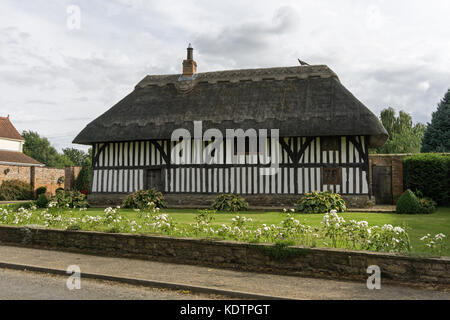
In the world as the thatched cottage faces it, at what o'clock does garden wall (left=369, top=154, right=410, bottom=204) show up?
The garden wall is roughly at 9 o'clock from the thatched cottage.

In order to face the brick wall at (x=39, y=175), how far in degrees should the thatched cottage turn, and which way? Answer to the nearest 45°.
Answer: approximately 135° to its right

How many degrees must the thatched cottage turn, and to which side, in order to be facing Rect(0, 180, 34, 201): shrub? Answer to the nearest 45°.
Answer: approximately 135° to its right

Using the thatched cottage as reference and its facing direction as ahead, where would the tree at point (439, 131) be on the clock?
The tree is roughly at 8 o'clock from the thatched cottage.

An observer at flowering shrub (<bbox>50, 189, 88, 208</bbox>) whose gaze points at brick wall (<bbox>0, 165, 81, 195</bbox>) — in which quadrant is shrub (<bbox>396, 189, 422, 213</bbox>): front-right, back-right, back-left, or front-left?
back-right

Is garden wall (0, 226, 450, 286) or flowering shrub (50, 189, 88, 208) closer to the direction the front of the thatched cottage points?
the garden wall

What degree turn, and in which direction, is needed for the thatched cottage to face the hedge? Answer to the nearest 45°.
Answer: approximately 90° to its left

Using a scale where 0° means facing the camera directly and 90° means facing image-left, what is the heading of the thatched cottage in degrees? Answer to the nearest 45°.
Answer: approximately 0°
